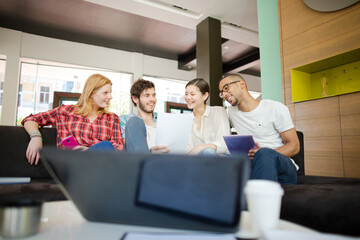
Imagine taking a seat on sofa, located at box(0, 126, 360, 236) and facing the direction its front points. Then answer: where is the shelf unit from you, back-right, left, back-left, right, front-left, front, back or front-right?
back-left

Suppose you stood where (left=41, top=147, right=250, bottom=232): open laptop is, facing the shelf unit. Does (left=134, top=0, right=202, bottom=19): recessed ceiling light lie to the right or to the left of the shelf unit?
left

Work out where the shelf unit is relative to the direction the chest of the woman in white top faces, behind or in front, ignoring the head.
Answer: behind

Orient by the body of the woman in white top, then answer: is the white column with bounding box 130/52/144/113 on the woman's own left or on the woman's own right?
on the woman's own right

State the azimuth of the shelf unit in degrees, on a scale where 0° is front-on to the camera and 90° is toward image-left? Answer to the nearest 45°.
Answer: approximately 45°

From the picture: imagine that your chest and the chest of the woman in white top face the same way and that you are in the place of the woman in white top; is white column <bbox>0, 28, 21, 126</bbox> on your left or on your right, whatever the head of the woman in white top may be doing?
on your right

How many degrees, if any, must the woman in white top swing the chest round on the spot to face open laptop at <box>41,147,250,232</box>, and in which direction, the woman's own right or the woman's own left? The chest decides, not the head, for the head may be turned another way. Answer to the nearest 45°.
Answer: approximately 45° to the woman's own left

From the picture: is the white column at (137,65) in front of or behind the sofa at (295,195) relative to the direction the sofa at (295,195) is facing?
behind
